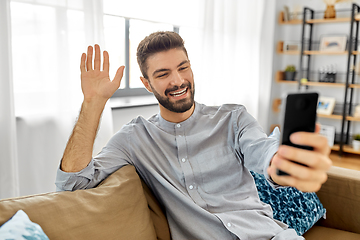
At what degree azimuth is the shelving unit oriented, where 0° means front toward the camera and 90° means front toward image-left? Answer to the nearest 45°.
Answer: approximately 45°

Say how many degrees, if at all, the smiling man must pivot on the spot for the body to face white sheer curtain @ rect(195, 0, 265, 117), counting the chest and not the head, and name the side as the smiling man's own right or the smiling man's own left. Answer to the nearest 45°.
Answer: approximately 180°

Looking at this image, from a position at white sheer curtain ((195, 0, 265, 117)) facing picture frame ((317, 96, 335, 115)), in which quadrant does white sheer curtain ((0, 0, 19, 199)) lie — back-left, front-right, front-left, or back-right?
back-right

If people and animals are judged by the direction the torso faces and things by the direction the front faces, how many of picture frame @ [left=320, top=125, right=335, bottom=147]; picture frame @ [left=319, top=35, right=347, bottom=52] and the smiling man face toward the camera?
3

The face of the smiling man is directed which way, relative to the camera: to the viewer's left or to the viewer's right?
to the viewer's right

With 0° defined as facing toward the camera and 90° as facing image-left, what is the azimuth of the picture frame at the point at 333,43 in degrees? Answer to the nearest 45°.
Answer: approximately 0°

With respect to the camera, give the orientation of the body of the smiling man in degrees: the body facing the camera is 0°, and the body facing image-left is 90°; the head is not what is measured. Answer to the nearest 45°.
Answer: approximately 0°

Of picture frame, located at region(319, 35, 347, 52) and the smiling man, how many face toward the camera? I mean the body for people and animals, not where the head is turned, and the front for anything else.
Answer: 2

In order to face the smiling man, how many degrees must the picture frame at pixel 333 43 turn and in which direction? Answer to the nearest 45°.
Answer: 0° — it already faces them

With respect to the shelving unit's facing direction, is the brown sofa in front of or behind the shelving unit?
in front
